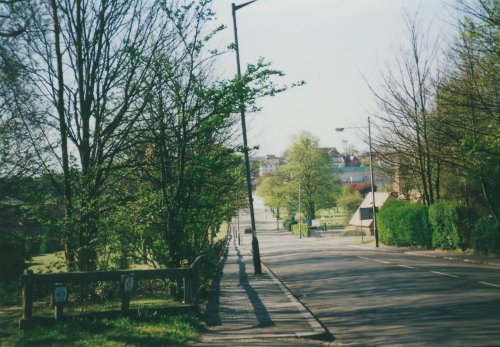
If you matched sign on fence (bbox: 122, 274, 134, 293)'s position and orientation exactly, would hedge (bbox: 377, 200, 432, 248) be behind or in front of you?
behind

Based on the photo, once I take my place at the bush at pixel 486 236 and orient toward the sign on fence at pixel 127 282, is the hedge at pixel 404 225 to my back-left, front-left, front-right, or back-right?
back-right

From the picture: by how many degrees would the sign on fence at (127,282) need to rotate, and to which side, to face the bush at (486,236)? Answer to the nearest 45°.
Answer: approximately 135° to its left

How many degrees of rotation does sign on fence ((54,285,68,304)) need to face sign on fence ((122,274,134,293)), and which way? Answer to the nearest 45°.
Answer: approximately 90° to its left

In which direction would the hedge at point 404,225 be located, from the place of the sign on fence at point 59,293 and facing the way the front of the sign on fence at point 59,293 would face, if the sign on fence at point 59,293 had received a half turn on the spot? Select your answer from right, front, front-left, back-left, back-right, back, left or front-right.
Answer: front-right

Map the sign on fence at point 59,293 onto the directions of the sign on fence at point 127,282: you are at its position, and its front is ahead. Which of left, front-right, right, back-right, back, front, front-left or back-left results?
right

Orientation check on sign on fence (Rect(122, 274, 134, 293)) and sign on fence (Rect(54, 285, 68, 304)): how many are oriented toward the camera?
2

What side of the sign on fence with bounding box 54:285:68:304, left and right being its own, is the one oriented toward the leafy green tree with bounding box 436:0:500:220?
left

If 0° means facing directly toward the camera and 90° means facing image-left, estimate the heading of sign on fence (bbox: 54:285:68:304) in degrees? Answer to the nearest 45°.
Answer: approximately 0°

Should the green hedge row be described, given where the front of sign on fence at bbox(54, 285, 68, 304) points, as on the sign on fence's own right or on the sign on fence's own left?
on the sign on fence's own left

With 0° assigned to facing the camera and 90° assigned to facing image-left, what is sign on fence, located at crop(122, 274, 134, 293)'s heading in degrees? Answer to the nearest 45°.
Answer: approximately 0°

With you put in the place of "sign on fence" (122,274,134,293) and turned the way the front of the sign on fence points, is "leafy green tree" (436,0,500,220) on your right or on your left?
on your left
